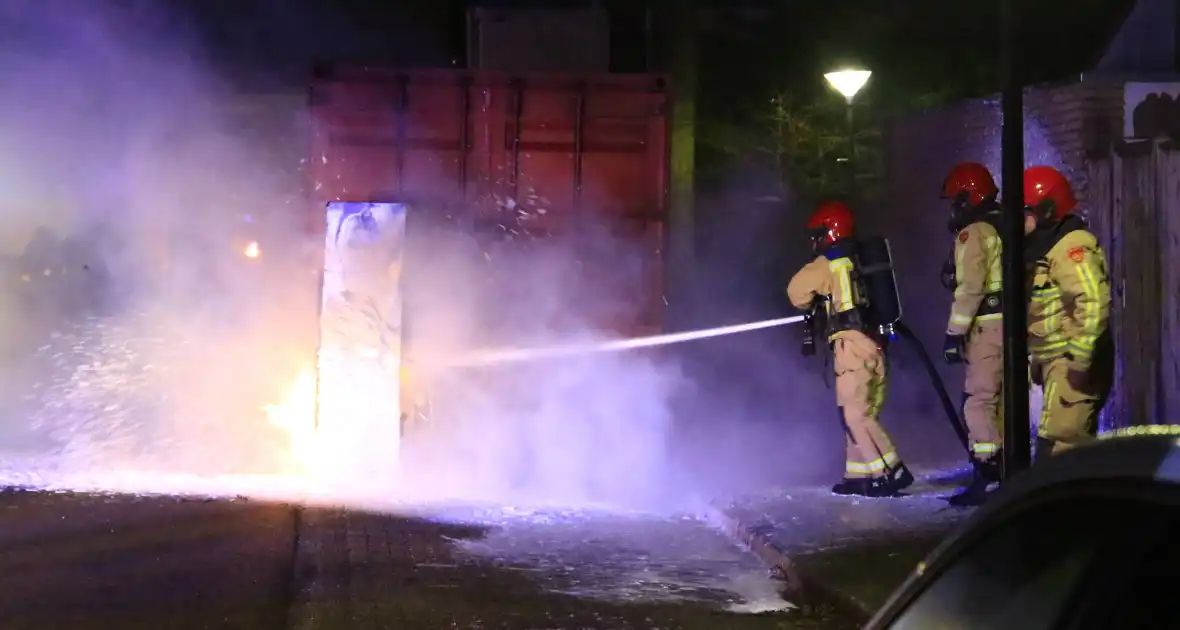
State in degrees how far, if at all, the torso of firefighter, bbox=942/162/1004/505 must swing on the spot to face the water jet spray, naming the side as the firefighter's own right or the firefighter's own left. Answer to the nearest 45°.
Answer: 0° — they already face it

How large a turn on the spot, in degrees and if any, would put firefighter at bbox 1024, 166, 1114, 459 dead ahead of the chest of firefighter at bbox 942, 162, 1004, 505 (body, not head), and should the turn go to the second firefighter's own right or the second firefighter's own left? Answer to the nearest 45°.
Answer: approximately 135° to the second firefighter's own left

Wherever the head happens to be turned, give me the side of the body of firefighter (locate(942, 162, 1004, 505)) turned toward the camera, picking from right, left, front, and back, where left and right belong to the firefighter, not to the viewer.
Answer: left

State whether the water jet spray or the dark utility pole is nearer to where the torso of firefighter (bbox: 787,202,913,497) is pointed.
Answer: the water jet spray

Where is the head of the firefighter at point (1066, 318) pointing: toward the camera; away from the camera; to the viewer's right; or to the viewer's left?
to the viewer's left

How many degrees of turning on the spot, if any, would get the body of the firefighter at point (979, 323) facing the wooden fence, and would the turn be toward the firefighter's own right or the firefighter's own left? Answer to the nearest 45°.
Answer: approximately 135° to the firefighter's own right

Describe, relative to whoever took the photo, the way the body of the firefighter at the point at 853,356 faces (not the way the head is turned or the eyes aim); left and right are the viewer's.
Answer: facing to the left of the viewer

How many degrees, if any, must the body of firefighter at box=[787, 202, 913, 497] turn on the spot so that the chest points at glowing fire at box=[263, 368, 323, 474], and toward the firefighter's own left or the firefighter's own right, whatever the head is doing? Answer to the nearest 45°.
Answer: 0° — they already face it

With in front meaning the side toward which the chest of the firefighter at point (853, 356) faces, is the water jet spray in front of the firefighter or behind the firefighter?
in front

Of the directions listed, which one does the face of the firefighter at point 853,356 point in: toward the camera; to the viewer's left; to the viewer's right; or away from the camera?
to the viewer's left

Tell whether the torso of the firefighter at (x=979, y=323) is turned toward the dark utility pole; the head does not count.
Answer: no
